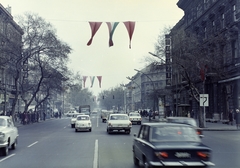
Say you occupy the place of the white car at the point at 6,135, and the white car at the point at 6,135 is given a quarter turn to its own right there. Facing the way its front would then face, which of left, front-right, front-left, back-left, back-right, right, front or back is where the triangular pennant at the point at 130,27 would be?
right

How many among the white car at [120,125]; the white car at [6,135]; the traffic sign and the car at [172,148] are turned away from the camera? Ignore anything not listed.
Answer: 2

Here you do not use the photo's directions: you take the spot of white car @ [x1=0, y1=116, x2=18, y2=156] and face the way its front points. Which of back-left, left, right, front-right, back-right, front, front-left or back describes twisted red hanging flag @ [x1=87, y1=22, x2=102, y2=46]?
back

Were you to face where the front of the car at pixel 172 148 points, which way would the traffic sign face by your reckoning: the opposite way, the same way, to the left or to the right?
the opposite way

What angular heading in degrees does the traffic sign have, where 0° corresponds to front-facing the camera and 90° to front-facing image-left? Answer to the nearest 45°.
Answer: approximately 0°

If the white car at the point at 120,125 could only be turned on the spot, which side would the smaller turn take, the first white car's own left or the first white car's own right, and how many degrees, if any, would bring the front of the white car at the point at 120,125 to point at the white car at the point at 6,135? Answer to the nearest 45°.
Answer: approximately 180°

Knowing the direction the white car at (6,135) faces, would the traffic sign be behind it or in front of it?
behind

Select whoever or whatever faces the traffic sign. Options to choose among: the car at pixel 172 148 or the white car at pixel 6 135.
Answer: the car

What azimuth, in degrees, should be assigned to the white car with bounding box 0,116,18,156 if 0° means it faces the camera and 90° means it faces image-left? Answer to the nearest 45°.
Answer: approximately 45°

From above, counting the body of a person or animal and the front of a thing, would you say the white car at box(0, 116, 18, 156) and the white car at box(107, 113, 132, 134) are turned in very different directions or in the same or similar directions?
very different directions

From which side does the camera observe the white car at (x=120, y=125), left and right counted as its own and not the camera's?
back

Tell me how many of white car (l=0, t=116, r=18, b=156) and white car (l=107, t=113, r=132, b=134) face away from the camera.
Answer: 1

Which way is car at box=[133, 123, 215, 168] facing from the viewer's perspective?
away from the camera
